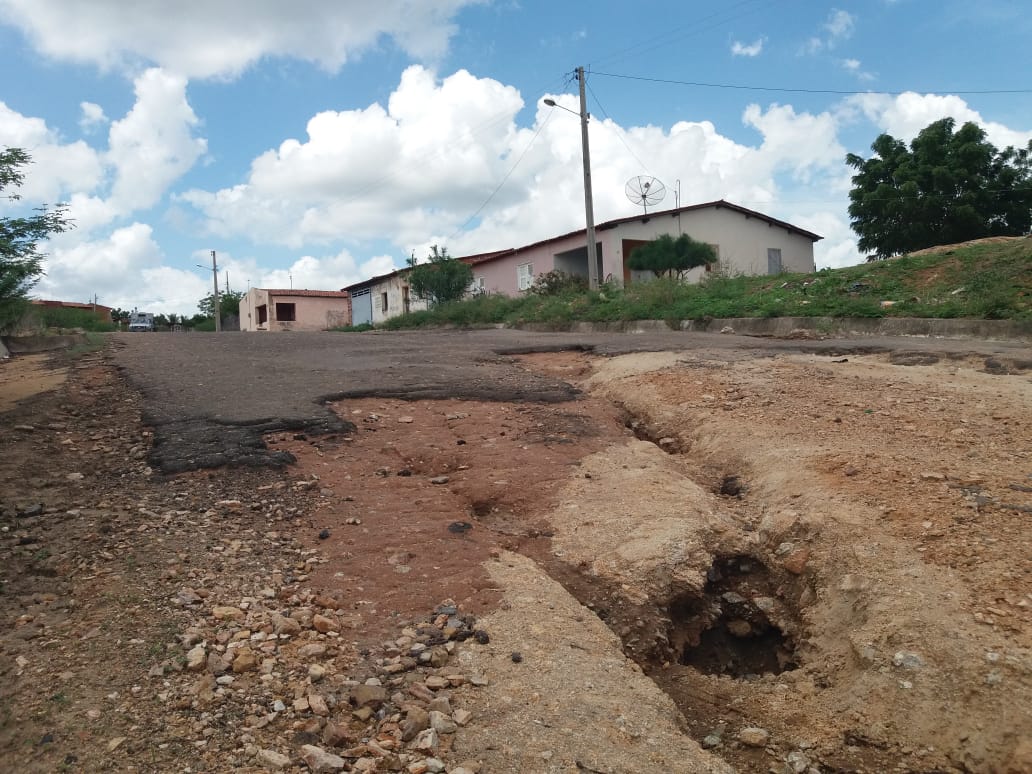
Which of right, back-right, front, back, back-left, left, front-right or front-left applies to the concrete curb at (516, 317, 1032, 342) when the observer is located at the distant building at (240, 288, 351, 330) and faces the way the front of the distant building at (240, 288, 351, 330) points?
front-left

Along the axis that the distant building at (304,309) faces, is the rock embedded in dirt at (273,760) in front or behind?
in front

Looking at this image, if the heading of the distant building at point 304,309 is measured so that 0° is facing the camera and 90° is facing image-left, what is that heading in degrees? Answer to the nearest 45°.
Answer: approximately 45°

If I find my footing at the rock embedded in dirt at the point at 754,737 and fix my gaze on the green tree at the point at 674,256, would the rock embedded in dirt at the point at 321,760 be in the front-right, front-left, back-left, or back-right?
back-left

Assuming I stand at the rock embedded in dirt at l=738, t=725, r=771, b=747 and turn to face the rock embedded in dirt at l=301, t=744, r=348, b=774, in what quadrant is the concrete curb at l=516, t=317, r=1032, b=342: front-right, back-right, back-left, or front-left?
back-right

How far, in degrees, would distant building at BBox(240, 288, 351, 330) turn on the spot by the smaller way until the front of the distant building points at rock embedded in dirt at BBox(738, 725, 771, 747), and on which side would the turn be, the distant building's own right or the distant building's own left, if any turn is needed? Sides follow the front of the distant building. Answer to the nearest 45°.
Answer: approximately 45° to the distant building's own left

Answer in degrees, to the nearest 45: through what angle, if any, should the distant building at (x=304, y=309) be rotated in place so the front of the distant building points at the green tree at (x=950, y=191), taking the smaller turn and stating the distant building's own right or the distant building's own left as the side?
approximately 90° to the distant building's own left

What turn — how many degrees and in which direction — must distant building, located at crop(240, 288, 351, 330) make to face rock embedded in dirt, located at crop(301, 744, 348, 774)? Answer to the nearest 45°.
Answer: approximately 45° to its left
